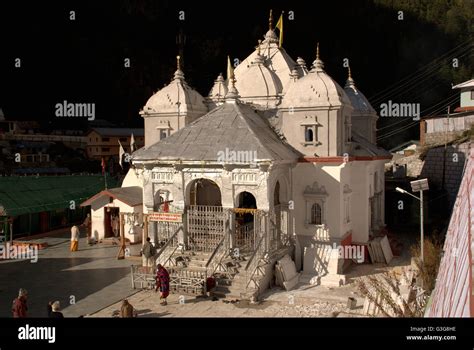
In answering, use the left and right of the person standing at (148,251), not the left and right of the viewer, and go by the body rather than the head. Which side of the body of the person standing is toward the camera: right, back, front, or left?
back

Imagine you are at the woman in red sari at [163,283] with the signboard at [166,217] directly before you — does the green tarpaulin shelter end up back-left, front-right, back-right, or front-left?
front-left

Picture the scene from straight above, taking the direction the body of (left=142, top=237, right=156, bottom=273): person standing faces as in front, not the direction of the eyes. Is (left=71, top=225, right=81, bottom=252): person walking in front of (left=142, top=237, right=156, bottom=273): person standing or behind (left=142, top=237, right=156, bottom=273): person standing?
in front

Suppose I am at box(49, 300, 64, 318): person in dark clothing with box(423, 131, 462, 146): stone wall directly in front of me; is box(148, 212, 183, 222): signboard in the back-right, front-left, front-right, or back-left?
front-left

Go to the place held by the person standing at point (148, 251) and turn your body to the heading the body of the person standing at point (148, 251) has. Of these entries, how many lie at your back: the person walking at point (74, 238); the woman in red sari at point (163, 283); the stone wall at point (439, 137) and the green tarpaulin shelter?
1

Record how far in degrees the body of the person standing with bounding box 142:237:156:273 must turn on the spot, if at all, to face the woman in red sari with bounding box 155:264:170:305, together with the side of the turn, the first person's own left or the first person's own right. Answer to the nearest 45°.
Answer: approximately 180°
